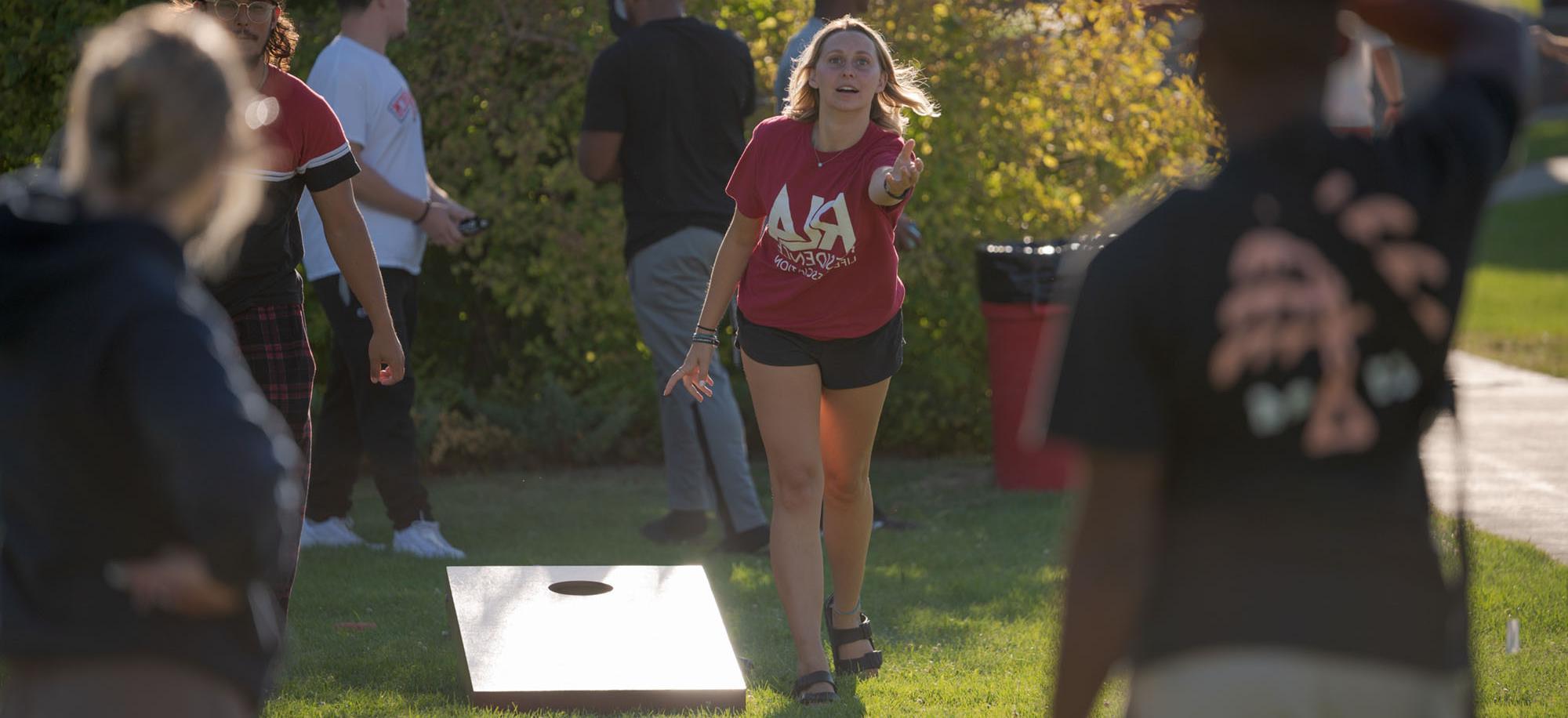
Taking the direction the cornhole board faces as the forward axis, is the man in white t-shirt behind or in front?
behind

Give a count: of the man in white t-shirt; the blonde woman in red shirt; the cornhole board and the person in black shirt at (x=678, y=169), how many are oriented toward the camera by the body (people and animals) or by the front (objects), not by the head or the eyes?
2

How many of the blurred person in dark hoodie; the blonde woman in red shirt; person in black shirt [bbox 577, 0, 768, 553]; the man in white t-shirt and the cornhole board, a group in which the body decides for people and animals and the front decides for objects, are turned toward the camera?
2

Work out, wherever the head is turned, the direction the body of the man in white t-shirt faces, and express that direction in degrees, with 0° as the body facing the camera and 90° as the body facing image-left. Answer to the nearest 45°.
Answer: approximately 270°

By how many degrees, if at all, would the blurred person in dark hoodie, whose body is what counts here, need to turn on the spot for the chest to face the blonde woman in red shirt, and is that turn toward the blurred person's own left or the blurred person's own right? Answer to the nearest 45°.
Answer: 0° — they already face them

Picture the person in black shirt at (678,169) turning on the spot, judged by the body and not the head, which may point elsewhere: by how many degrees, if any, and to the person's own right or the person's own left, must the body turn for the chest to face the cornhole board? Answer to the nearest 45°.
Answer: approximately 135° to the person's own left

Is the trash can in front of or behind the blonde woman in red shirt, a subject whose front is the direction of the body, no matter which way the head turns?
behind

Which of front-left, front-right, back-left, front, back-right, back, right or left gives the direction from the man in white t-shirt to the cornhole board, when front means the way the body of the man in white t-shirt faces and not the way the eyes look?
right

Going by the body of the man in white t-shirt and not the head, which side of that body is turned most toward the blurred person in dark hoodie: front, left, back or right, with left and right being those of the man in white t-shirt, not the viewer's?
right
